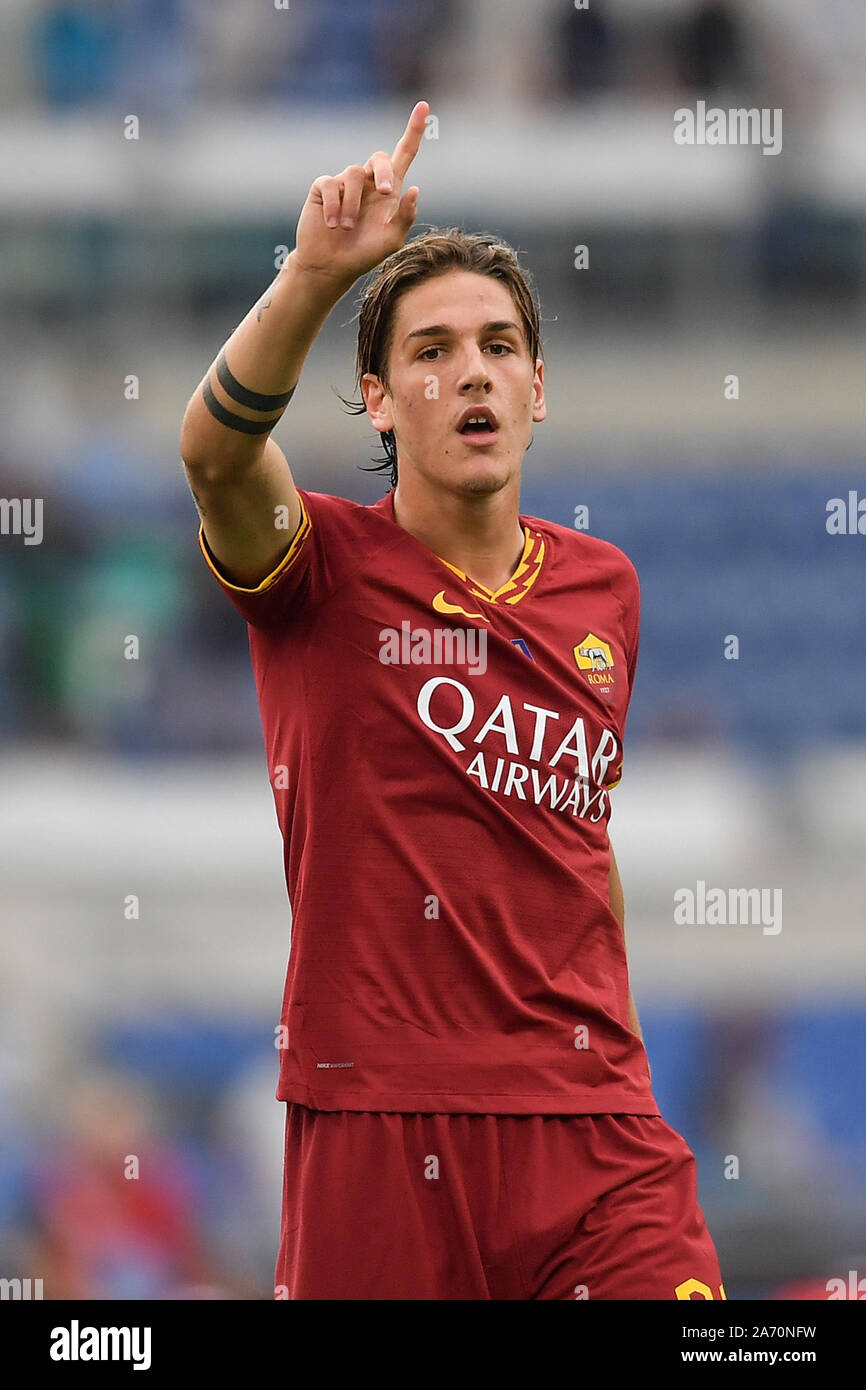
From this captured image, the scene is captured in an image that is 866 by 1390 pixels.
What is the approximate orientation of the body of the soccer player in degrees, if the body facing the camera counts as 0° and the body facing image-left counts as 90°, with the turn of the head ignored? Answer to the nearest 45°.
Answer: approximately 315°
